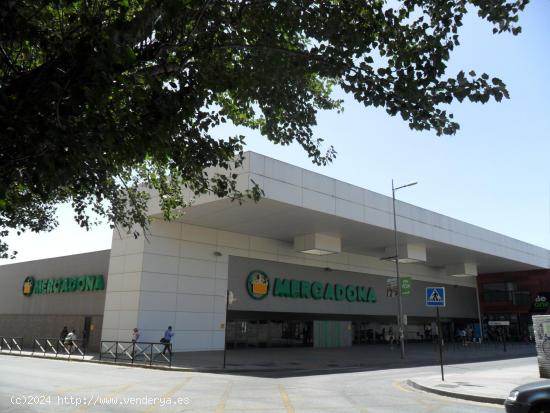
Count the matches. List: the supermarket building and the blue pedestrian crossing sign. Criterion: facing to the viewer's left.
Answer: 0

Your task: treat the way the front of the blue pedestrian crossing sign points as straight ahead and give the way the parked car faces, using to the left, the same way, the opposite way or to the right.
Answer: to the right

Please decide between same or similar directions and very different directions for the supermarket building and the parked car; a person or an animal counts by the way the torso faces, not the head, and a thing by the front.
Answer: very different directions

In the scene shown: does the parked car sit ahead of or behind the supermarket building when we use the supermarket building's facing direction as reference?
ahead

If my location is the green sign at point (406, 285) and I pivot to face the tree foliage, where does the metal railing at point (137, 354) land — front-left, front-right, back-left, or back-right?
front-right

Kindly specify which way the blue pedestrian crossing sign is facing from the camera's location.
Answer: facing the viewer

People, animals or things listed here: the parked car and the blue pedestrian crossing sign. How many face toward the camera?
1

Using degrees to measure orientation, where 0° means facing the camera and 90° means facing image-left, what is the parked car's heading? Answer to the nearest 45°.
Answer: approximately 90°

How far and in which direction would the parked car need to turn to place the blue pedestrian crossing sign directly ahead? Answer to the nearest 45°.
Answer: approximately 90° to its right

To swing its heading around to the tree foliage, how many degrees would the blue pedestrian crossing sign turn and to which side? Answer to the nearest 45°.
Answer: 0° — it already faces it

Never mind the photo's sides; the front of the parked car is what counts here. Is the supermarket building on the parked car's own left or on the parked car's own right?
on the parked car's own right

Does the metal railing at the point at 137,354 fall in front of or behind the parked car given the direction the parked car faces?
in front

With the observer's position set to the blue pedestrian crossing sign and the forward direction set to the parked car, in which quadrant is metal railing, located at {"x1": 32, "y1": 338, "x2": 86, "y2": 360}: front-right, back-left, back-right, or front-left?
back-right

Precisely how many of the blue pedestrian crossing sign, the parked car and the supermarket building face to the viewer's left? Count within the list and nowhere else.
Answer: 1
